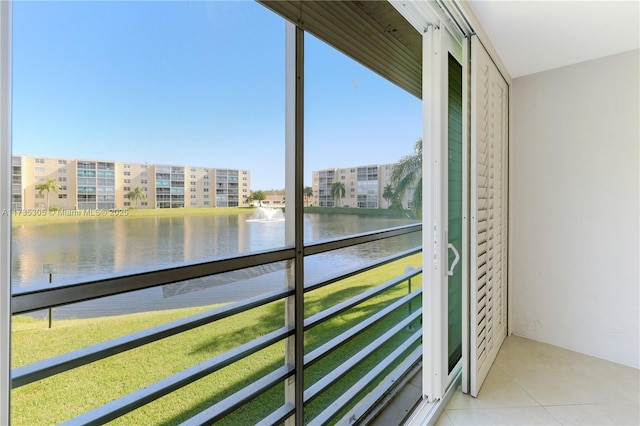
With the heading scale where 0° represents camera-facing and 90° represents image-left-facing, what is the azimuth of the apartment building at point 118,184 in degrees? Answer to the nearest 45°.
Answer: approximately 315°

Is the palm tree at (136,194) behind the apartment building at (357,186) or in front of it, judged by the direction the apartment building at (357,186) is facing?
in front

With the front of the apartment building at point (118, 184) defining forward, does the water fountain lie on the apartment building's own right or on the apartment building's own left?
on the apartment building's own left

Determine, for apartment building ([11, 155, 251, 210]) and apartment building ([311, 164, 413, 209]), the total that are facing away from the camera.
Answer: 0

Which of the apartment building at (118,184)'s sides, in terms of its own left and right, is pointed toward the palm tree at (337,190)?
left

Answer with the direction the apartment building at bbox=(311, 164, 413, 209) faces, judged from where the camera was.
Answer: facing the viewer and to the left of the viewer

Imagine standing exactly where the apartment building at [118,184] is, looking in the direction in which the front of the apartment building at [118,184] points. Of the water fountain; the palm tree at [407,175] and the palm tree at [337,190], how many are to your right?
0

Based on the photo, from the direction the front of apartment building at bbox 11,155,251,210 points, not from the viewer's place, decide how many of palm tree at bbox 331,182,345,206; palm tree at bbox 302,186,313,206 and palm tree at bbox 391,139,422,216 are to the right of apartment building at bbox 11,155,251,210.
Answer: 0

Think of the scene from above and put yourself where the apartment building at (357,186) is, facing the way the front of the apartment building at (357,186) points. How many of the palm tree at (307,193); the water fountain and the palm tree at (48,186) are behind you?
0

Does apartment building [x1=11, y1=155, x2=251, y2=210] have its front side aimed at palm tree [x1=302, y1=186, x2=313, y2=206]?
no
